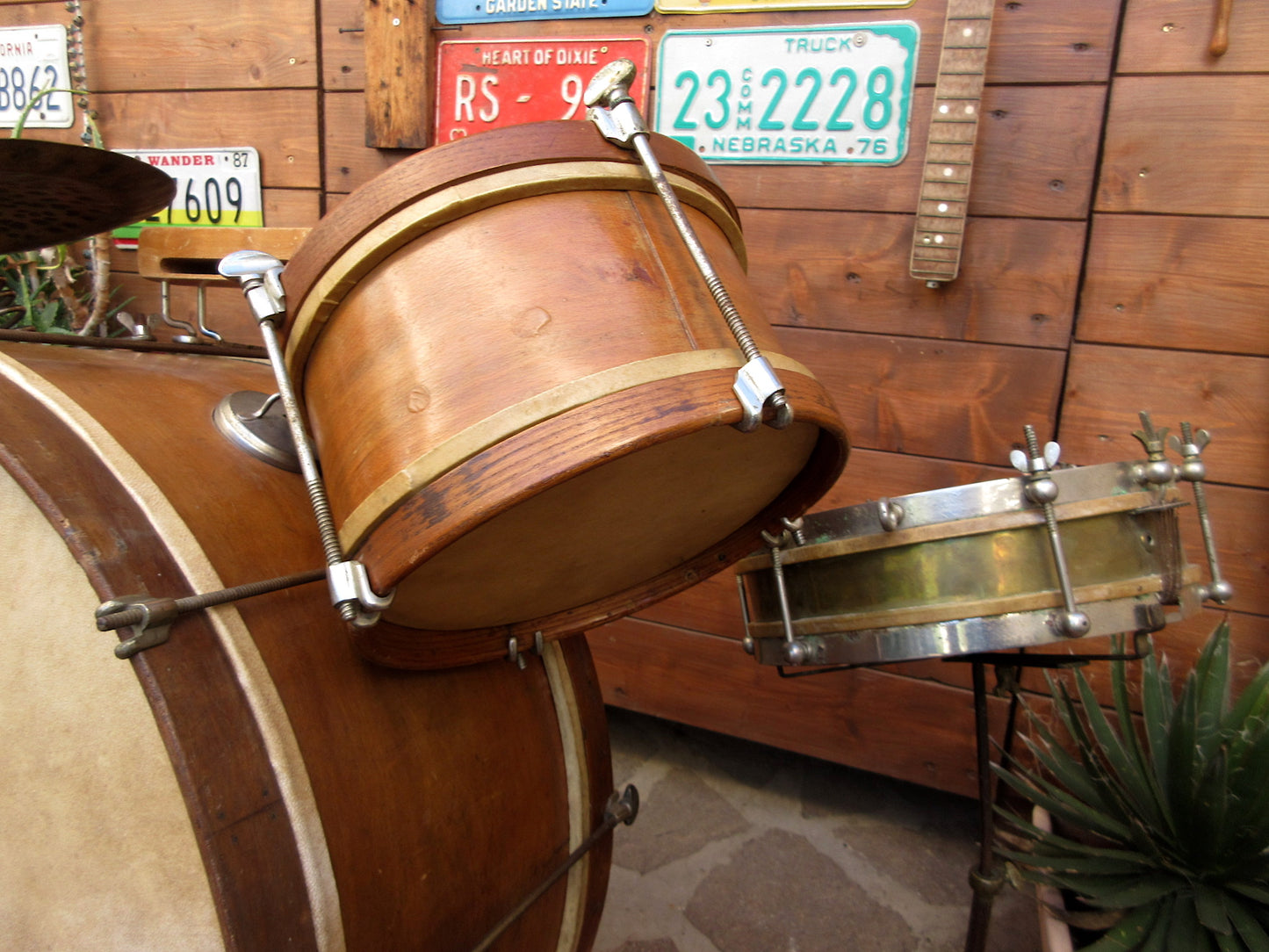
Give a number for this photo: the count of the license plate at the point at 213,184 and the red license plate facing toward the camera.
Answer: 2

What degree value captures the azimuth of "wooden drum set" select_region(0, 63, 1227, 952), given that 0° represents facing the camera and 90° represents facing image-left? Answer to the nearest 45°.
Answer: approximately 45°

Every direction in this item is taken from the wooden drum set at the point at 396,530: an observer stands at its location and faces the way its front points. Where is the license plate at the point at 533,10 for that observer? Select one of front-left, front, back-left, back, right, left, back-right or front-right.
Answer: back-right

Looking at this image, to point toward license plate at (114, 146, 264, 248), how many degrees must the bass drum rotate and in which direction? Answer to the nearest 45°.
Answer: approximately 135° to its right
